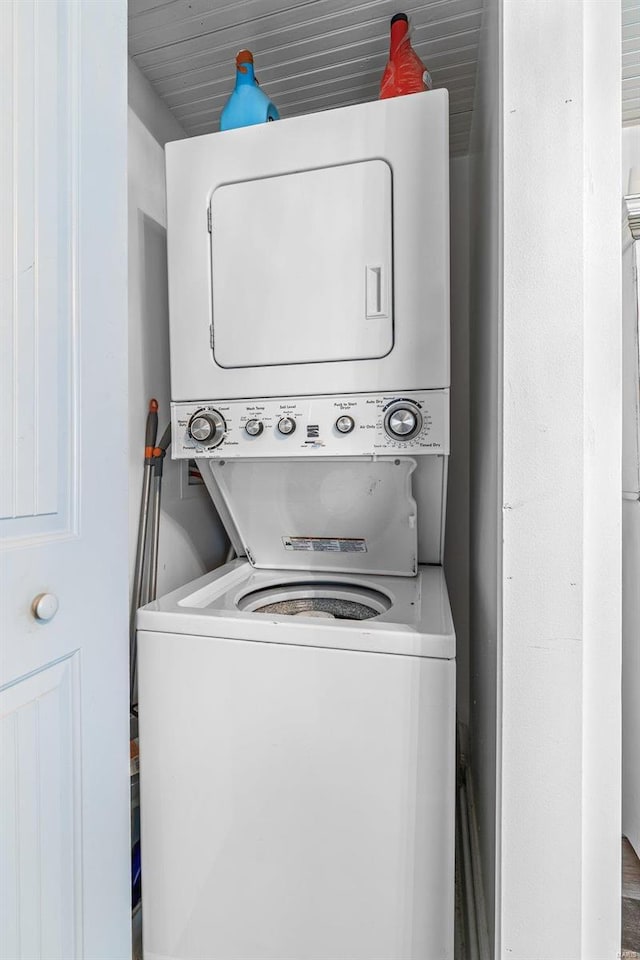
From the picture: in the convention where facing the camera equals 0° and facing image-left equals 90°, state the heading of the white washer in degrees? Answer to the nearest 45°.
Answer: approximately 0°

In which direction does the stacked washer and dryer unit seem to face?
toward the camera
